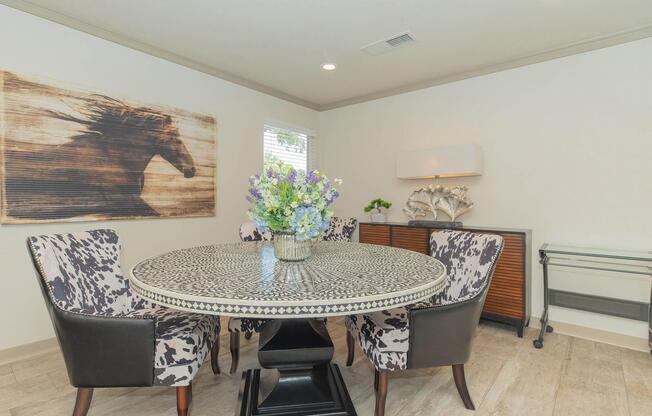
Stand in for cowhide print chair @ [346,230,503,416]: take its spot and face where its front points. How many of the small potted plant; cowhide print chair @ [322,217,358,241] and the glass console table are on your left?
0

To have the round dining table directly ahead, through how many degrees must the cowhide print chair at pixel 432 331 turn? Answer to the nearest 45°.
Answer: approximately 45° to its left

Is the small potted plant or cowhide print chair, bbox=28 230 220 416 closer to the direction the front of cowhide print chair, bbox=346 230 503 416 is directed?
the cowhide print chair

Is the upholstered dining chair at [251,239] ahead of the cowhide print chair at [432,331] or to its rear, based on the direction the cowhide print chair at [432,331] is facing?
ahead

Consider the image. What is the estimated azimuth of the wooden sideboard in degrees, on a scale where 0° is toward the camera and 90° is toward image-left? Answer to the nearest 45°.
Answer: approximately 45°

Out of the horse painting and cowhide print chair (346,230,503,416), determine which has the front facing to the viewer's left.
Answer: the cowhide print chair

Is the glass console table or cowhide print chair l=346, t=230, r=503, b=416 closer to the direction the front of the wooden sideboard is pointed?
the cowhide print chair

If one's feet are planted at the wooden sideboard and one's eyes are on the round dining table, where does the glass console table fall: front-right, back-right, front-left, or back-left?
back-left

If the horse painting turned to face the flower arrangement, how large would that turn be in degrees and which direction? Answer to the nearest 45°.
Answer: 0° — it already faces it

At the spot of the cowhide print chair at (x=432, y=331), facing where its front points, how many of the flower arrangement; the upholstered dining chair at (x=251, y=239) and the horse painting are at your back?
0

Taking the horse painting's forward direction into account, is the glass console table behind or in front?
in front

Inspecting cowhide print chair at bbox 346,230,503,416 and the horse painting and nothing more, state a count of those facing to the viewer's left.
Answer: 1

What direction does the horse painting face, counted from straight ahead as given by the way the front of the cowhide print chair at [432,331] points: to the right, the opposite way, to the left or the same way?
the opposite way

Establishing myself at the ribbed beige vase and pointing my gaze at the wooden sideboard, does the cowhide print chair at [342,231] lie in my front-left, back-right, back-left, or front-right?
front-left

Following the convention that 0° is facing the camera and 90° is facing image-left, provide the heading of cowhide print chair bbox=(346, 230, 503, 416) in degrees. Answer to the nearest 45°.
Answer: approximately 90°

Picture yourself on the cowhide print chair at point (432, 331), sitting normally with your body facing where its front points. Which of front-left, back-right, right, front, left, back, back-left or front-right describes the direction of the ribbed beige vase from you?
front

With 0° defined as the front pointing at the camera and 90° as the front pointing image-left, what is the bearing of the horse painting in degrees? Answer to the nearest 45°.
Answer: approximately 315°

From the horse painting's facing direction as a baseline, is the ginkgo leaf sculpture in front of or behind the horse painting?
in front

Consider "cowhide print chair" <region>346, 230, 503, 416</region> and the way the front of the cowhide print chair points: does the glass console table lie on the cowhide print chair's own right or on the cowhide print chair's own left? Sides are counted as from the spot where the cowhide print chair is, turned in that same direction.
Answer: on the cowhide print chair's own right

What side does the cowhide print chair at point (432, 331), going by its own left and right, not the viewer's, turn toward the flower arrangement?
front

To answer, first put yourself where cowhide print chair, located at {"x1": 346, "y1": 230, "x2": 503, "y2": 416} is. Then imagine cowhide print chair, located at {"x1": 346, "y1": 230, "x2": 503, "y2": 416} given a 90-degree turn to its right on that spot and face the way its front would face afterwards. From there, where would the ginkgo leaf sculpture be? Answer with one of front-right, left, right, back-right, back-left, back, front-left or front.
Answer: front
